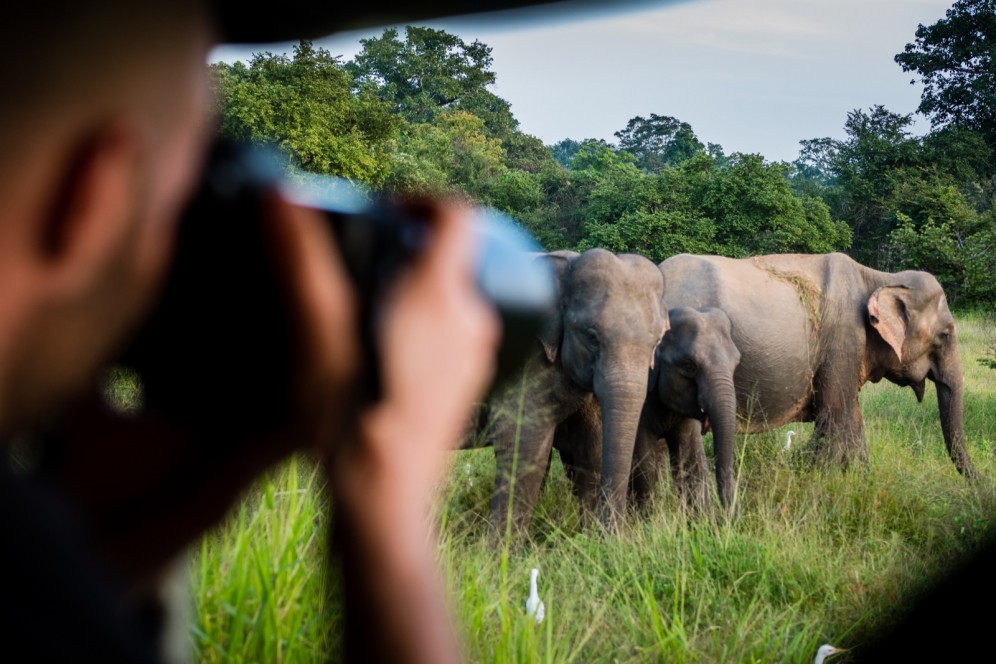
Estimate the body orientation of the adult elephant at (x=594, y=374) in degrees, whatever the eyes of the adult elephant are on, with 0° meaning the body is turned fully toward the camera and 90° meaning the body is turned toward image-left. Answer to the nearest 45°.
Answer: approximately 315°

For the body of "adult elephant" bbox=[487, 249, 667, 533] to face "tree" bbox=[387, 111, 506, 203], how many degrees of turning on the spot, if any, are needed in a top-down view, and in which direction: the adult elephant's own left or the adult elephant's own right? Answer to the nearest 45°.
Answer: approximately 135° to the adult elephant's own left

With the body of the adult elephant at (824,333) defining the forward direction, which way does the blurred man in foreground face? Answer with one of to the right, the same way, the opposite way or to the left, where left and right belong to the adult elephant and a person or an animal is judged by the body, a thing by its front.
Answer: to the left

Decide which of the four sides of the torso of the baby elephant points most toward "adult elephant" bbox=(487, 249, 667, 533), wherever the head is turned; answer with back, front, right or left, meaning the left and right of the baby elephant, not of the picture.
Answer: right

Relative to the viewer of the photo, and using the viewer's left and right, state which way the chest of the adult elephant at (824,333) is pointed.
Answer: facing to the right of the viewer

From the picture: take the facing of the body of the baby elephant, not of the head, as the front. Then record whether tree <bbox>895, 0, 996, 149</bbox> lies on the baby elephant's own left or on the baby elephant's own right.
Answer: on the baby elephant's own left

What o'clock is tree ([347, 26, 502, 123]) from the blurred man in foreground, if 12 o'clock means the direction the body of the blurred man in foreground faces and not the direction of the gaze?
The tree is roughly at 11 o'clock from the blurred man in foreground.

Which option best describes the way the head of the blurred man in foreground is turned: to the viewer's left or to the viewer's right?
to the viewer's right

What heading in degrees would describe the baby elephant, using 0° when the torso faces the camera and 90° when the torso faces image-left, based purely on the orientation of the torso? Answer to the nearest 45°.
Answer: approximately 315°
